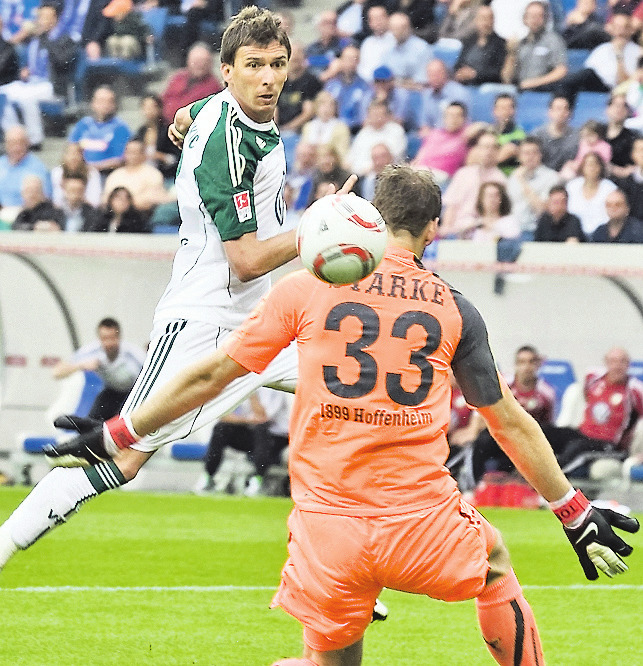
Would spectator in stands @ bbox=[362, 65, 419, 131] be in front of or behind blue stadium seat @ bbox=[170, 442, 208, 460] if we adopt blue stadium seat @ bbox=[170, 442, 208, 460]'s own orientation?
behind

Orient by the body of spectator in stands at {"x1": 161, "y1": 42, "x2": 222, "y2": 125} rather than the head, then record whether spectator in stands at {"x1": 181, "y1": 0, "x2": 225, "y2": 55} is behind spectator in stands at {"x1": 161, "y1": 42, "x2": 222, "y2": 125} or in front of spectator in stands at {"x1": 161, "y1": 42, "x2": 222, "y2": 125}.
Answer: behind

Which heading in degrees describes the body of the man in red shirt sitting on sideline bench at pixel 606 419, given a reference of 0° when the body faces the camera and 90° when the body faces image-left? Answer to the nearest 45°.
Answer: approximately 45°

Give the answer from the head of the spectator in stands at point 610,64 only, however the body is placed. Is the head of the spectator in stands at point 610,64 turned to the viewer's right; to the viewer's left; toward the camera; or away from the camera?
toward the camera

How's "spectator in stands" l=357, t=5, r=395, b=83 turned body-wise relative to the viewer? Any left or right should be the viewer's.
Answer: facing the viewer

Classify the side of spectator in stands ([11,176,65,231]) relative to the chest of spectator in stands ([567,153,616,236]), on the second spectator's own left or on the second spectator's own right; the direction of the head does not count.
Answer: on the second spectator's own right

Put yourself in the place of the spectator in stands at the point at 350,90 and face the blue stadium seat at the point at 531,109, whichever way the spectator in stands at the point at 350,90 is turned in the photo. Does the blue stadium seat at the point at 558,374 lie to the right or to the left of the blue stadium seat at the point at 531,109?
right

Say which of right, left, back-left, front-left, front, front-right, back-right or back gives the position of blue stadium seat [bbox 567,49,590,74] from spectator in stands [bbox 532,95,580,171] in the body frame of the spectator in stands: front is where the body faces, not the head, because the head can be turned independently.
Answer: back

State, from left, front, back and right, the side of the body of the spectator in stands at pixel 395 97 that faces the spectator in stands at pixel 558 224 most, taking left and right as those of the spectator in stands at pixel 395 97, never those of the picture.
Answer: front

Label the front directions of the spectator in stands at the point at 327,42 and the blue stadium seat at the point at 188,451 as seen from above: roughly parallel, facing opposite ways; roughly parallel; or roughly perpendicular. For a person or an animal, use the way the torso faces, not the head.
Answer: roughly parallel

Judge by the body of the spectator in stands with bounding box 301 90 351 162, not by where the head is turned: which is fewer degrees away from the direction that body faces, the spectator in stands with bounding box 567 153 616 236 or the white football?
the white football

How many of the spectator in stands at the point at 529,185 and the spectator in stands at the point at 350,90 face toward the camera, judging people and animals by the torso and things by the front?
2

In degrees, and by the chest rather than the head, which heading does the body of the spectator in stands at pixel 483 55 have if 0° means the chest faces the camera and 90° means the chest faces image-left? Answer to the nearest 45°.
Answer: approximately 0°

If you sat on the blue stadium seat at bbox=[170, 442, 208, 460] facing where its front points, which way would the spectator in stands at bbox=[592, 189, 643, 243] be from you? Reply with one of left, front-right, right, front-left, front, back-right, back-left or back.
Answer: left

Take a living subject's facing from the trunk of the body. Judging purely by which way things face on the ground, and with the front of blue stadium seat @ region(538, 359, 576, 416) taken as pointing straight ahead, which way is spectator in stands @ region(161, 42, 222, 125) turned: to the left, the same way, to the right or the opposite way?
the same way

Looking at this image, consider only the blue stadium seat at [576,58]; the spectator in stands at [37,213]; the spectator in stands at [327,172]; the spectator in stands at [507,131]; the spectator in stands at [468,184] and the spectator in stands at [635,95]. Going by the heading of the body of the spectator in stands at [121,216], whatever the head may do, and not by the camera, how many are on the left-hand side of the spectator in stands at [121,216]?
5

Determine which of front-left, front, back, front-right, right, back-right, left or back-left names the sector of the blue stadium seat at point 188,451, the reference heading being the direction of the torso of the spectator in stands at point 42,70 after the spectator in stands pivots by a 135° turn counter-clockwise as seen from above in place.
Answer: right

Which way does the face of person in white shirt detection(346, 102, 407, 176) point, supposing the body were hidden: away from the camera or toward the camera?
toward the camera
